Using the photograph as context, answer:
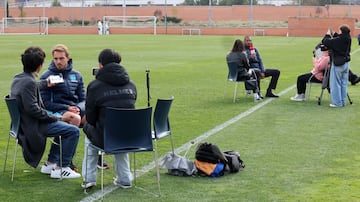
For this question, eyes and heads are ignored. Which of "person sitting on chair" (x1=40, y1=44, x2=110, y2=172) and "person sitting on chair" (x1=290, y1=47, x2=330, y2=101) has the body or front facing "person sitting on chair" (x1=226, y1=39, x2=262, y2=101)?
"person sitting on chair" (x1=290, y1=47, x2=330, y2=101)

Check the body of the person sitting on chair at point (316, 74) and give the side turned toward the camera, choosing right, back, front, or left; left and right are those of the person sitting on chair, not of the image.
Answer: left

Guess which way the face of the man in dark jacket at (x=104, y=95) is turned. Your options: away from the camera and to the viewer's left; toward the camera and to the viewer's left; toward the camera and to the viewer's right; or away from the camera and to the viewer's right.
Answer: away from the camera and to the viewer's left

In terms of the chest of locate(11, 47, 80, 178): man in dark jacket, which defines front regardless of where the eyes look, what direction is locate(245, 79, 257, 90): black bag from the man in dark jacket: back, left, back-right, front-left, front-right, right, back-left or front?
front-left

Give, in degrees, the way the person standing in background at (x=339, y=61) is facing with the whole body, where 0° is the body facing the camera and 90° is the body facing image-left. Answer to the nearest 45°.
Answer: approximately 135°

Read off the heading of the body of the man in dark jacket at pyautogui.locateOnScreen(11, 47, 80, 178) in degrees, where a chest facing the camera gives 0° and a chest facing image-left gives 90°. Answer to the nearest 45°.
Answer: approximately 270°

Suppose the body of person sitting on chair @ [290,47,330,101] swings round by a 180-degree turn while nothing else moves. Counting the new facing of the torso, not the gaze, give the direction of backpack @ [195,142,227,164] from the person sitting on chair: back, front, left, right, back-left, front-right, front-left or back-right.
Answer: right

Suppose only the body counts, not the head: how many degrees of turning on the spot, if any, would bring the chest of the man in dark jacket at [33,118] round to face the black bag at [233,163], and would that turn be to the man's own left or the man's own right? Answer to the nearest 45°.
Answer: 0° — they already face it

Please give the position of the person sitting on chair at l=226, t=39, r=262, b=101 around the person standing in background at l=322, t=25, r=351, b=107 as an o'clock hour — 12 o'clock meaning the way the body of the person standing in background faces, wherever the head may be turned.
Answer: The person sitting on chair is roughly at 11 o'clock from the person standing in background.

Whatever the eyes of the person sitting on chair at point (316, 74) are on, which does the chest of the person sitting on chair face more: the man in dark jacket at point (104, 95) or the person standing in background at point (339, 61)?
the man in dark jacket

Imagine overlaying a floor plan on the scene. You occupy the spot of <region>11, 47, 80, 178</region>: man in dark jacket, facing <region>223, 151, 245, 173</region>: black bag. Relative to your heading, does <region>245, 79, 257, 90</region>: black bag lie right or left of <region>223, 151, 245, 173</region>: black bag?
left
